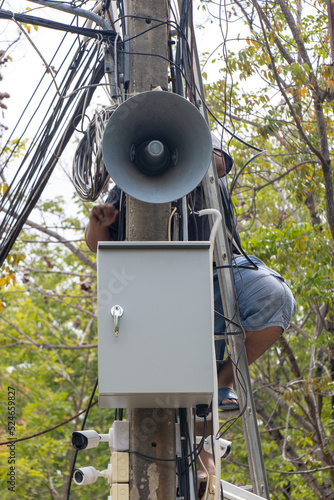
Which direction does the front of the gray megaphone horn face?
toward the camera
